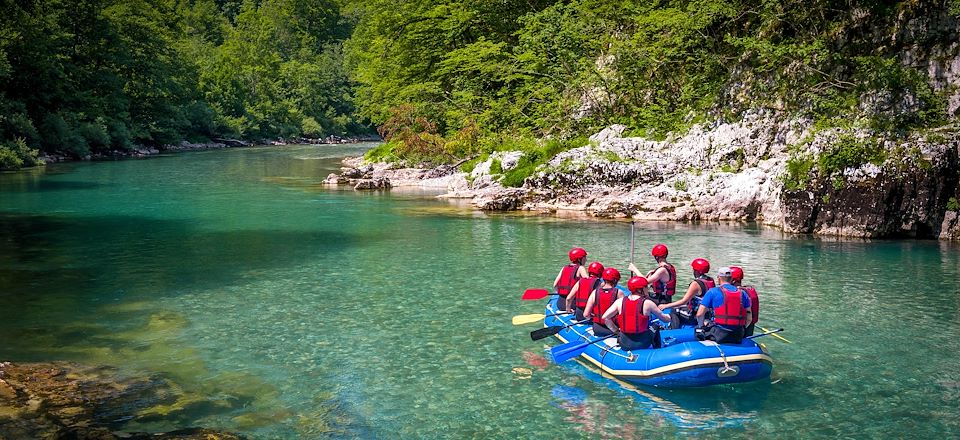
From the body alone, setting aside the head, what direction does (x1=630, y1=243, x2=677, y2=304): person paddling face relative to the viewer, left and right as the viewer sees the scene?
facing away from the viewer and to the left of the viewer

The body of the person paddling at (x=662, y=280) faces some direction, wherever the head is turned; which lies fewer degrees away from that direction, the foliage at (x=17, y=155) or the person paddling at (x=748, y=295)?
the foliage

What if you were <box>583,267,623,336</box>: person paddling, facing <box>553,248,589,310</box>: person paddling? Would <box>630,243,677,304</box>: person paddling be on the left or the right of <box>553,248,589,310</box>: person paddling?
right

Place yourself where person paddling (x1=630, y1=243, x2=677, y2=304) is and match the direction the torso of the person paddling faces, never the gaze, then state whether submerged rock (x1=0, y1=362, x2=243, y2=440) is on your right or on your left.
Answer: on your left

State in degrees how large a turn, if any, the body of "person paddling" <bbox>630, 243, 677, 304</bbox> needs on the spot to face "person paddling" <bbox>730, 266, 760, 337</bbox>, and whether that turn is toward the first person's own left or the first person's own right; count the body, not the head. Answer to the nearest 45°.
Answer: approximately 180°

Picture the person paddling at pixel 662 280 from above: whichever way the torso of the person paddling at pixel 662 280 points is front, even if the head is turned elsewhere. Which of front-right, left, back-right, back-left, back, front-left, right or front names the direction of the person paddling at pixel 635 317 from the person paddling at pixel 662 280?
back-left
